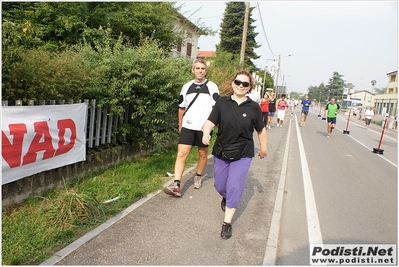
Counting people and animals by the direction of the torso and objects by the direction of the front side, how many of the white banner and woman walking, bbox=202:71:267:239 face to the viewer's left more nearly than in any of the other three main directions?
0

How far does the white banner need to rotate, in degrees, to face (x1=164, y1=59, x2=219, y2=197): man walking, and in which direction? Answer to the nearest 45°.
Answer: approximately 45° to its left

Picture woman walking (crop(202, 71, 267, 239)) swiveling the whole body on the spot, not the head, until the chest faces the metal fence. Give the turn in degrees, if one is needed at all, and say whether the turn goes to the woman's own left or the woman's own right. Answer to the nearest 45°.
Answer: approximately 135° to the woman's own right

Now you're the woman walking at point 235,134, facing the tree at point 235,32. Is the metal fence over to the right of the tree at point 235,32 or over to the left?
left

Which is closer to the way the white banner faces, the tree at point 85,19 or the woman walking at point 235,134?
the woman walking

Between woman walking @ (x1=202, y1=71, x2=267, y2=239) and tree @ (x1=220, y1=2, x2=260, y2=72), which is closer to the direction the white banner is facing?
the woman walking

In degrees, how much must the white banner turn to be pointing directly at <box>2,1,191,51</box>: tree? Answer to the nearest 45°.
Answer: approximately 135° to its left

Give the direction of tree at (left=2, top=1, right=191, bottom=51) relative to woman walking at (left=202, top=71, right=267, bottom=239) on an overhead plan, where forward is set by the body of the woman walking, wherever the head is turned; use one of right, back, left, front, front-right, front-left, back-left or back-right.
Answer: back-right

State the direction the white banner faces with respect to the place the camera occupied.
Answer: facing the viewer and to the right of the viewer

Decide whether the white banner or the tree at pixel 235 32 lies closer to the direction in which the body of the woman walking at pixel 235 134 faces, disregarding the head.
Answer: the white banner

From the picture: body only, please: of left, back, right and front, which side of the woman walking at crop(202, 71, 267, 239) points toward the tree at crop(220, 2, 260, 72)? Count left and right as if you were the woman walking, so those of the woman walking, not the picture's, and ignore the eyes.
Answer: back

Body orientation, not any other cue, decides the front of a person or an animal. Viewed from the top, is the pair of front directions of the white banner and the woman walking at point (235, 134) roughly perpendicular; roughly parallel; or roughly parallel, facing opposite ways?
roughly perpendicular

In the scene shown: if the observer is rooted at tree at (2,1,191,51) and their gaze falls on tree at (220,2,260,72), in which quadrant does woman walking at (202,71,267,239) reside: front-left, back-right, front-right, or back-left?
back-right
